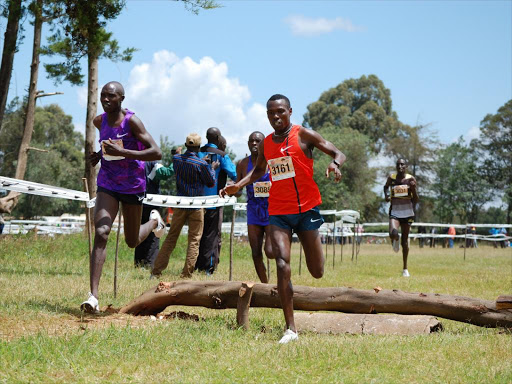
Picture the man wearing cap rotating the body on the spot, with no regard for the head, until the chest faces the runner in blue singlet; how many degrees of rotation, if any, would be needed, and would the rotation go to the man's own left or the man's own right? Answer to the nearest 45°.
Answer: approximately 135° to the man's own right

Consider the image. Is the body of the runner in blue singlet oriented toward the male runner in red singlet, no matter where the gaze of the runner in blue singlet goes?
yes

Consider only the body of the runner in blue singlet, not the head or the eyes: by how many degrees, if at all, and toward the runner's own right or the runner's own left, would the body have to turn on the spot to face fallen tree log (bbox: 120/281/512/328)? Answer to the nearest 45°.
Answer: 0° — they already face it

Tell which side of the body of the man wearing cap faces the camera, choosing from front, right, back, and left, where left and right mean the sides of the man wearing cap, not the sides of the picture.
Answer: back

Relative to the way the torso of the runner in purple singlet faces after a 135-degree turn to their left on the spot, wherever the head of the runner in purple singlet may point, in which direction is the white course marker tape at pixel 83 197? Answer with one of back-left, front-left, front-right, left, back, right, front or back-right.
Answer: left

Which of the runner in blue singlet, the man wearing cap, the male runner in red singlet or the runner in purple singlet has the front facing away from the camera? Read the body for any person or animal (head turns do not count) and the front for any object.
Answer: the man wearing cap

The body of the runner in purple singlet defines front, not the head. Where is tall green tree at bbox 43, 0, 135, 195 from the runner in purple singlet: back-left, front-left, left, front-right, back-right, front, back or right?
back-right

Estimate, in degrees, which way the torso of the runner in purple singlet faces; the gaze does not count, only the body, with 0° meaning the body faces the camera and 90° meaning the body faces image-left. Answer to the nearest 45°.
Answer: approximately 45°

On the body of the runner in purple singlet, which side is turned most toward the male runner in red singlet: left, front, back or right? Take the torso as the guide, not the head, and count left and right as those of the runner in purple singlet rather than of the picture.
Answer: left

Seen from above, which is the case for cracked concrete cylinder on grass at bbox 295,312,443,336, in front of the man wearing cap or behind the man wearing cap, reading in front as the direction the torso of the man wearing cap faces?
behind

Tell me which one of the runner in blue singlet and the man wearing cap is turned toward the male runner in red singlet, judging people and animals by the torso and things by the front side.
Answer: the runner in blue singlet
